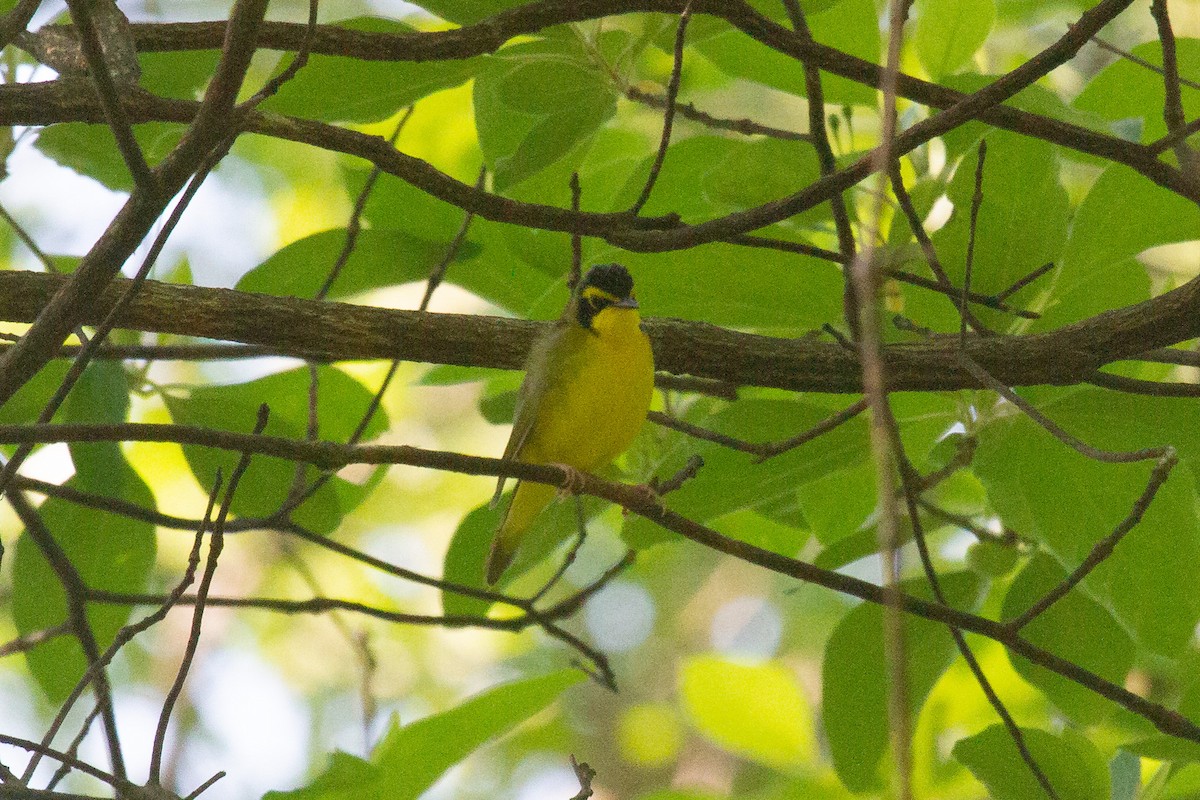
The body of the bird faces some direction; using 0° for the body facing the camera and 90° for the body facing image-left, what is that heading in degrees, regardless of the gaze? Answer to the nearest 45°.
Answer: approximately 315°

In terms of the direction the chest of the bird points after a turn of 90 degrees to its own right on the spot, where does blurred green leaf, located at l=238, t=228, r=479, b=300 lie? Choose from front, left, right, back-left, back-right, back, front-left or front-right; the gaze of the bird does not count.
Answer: front

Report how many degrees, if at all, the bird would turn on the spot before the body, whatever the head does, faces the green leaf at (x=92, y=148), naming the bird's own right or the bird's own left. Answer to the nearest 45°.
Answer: approximately 90° to the bird's own right

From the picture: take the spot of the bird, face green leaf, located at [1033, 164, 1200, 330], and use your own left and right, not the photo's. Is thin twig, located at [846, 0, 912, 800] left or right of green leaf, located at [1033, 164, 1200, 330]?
right

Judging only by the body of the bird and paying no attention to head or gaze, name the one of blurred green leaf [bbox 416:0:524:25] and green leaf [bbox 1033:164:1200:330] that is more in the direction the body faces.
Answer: the green leaf
